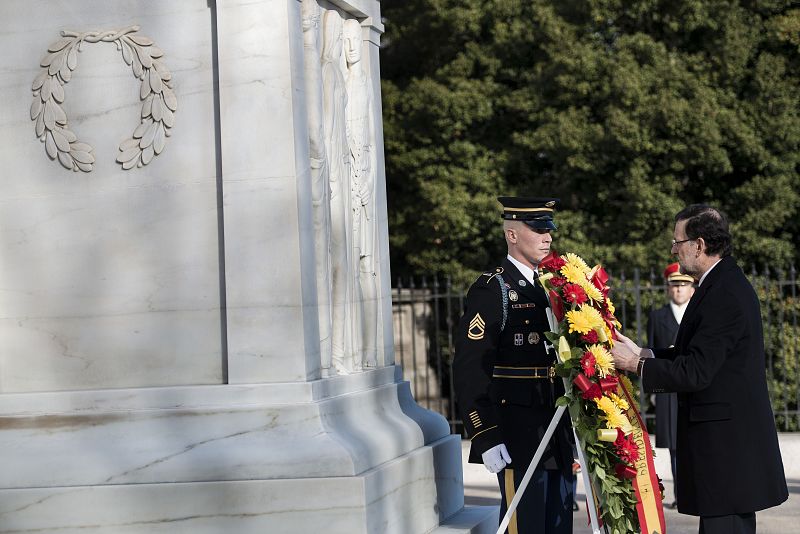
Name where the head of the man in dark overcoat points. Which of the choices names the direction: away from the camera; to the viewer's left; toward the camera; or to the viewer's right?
to the viewer's left

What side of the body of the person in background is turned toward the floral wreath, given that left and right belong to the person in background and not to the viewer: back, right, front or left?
front

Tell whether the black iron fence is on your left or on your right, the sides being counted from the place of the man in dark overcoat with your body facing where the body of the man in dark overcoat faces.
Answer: on your right

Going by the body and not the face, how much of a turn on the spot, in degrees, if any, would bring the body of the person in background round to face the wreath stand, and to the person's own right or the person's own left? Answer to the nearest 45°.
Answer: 0° — they already face it

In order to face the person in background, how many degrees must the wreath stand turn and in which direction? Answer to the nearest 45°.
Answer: approximately 90° to its left

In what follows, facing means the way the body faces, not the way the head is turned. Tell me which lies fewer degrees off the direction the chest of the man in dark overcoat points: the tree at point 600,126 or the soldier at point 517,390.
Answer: the soldier

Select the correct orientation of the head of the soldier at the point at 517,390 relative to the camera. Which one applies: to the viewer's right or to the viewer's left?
to the viewer's right

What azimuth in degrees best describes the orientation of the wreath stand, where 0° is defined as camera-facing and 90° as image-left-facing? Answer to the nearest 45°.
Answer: approximately 270°

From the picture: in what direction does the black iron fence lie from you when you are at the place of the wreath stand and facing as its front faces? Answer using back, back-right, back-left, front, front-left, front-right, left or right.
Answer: left

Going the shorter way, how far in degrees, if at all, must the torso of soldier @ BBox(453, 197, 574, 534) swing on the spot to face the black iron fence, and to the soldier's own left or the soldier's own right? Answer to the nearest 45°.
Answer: approximately 135° to the soldier's own left

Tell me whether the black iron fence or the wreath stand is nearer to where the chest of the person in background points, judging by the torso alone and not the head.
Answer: the wreath stand
